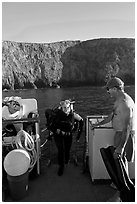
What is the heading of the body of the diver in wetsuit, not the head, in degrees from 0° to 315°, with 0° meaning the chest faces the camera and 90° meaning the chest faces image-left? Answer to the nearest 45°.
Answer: approximately 0°

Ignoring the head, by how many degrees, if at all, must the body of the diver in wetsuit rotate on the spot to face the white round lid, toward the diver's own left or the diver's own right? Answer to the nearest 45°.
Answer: approximately 45° to the diver's own right

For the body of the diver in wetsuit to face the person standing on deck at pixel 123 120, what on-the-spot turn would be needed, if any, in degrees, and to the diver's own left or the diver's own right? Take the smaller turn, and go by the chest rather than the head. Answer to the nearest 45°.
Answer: approximately 45° to the diver's own left
